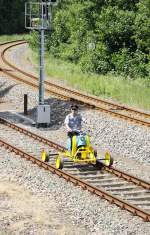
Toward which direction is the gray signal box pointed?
toward the camera

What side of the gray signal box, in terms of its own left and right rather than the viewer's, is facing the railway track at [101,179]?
front

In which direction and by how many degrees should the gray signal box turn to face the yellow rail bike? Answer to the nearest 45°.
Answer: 0° — it already faces it

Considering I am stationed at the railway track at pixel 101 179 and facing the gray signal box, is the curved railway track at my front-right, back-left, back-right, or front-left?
front-right
